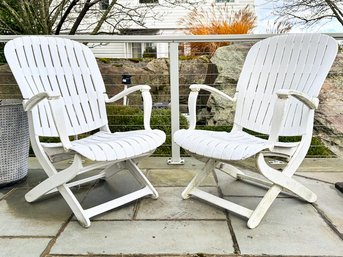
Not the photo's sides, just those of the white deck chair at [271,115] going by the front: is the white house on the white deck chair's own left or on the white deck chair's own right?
on the white deck chair's own right

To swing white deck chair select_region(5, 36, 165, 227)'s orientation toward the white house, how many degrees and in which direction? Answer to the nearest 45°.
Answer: approximately 135° to its left

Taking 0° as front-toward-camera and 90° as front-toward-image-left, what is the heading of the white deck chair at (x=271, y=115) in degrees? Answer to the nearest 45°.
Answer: approximately 45°

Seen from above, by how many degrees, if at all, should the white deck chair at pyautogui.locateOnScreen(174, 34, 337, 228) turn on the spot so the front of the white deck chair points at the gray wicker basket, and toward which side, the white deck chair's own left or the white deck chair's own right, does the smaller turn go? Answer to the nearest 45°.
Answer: approximately 45° to the white deck chair's own right

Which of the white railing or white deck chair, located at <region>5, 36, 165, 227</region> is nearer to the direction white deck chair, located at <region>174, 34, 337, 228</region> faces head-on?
the white deck chair

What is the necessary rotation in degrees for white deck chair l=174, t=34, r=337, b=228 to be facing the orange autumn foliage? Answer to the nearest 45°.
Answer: approximately 135° to its right
